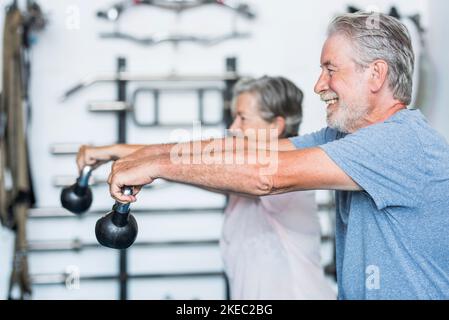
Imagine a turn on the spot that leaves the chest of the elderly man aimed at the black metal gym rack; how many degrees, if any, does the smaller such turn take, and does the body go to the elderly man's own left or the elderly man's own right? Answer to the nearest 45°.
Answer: approximately 45° to the elderly man's own right

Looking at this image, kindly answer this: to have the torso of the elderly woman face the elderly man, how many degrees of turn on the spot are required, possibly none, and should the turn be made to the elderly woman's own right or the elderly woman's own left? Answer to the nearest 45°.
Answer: approximately 90° to the elderly woman's own left

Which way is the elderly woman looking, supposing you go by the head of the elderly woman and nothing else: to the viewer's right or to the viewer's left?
to the viewer's left

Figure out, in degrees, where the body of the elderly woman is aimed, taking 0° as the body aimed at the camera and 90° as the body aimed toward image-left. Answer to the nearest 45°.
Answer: approximately 90°

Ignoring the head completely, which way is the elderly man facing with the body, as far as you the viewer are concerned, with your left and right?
facing to the left of the viewer

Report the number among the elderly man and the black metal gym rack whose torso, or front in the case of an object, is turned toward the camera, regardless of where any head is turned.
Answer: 1

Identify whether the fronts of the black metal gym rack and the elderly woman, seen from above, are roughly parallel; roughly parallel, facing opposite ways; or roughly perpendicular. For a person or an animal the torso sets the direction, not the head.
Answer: roughly perpendicular

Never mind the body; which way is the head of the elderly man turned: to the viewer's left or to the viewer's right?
to the viewer's left

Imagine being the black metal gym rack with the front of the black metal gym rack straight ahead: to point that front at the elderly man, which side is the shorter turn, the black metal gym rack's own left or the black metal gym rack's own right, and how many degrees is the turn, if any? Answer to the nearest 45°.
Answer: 0° — it already faces them
